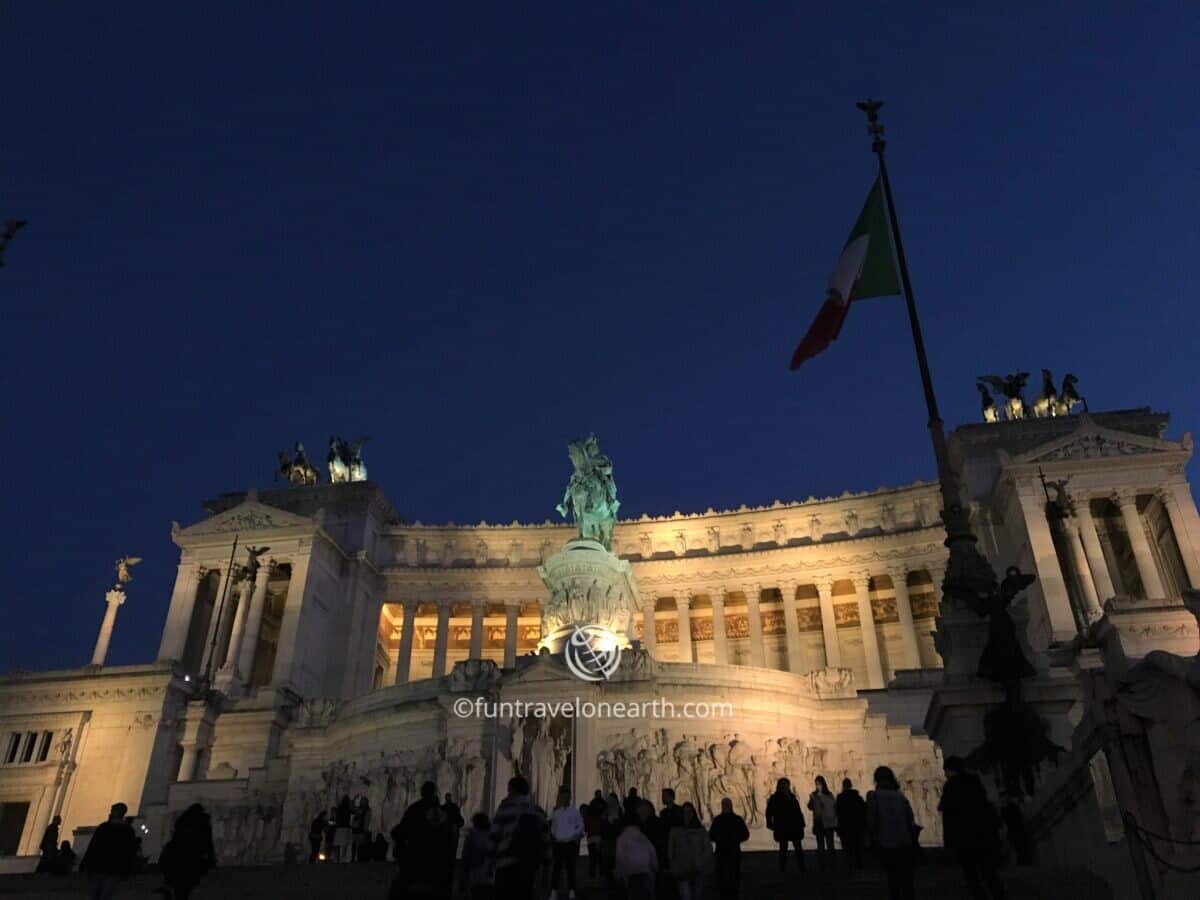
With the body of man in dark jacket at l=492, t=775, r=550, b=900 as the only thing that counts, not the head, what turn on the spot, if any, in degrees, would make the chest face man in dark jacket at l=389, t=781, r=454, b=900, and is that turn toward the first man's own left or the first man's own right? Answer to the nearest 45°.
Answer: approximately 135° to the first man's own left

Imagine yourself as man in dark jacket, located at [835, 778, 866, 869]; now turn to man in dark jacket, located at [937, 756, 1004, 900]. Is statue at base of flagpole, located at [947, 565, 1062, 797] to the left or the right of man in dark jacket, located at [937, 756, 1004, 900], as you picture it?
left

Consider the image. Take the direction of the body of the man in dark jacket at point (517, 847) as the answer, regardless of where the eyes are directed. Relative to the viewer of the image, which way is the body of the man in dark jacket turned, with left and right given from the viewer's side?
facing away from the viewer

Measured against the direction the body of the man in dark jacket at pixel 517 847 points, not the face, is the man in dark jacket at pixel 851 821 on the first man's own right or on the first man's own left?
on the first man's own right

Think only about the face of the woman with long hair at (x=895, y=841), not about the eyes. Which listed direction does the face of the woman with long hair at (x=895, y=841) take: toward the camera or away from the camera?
away from the camera

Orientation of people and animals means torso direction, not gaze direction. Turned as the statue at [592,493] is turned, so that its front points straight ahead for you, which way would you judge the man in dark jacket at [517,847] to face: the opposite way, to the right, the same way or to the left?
the opposite way
